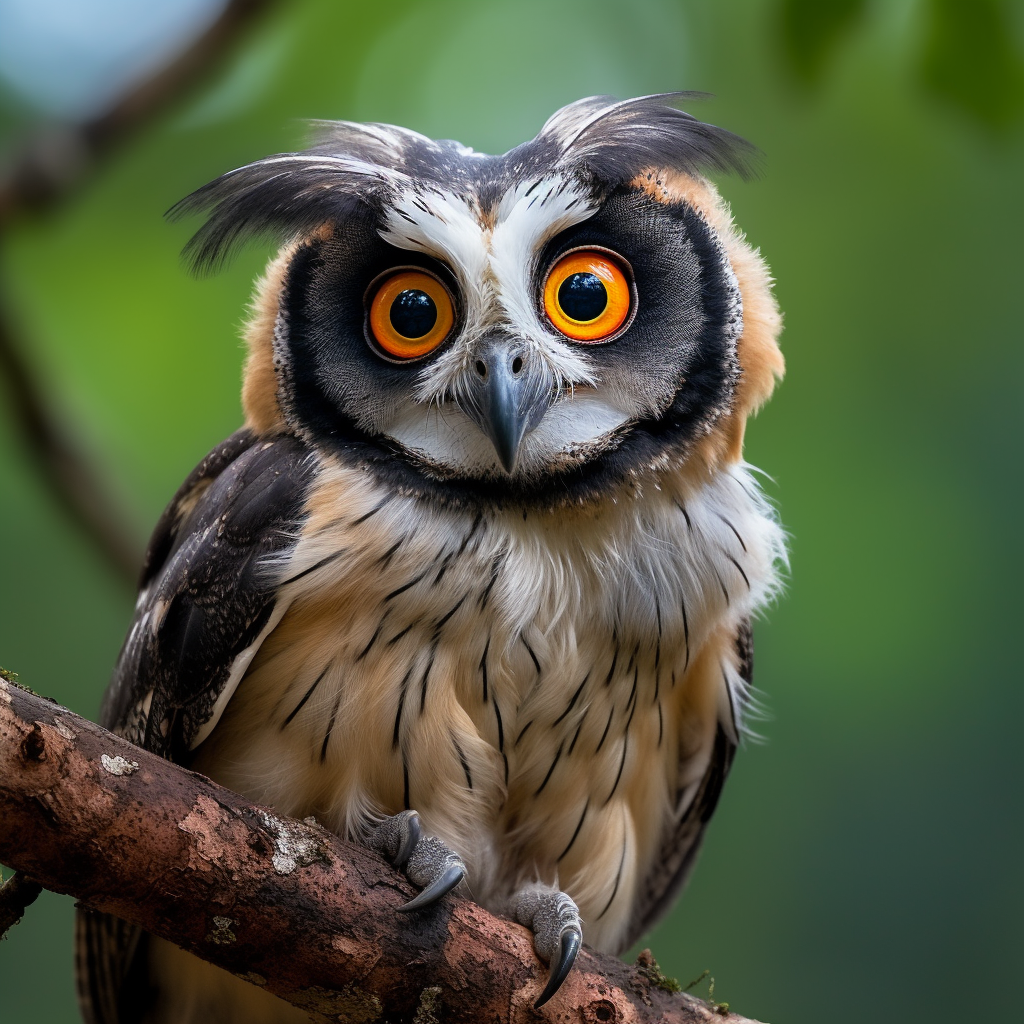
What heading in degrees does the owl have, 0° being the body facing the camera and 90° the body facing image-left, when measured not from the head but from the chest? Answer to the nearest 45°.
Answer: approximately 0°

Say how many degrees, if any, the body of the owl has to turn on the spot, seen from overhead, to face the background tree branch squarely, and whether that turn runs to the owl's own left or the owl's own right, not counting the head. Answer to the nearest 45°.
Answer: approximately 135° to the owl's own right
